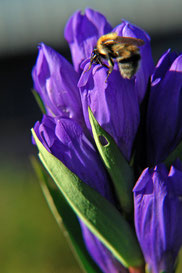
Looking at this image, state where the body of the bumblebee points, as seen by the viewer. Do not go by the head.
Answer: to the viewer's left
